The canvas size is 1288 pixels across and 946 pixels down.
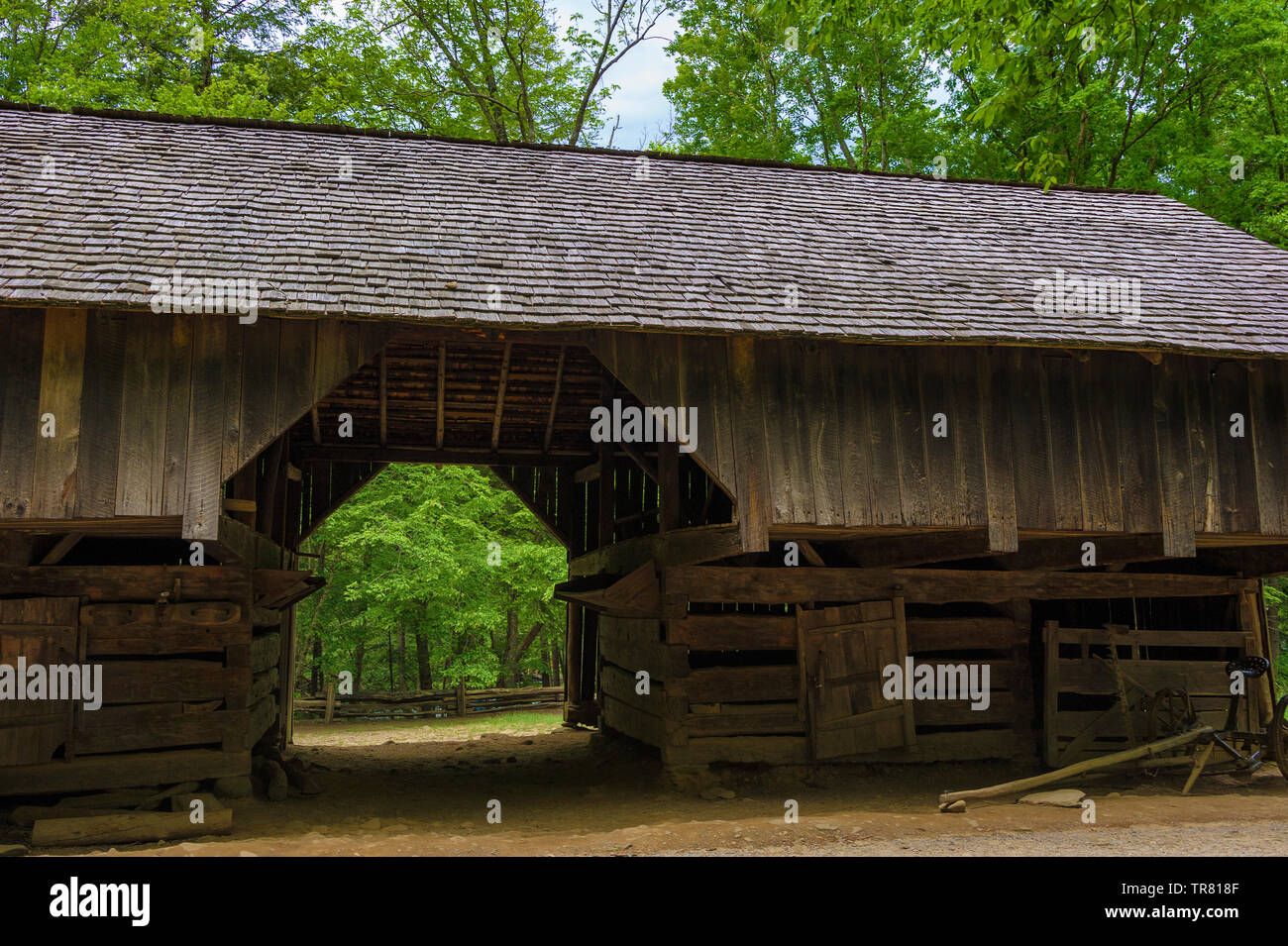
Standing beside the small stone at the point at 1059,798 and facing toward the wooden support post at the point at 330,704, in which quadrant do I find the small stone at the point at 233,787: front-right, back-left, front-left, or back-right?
front-left

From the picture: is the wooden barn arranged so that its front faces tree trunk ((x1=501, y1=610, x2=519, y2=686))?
no

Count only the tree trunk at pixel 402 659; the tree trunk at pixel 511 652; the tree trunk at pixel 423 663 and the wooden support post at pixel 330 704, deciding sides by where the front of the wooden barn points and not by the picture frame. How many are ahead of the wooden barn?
0

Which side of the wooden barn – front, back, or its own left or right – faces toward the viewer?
front

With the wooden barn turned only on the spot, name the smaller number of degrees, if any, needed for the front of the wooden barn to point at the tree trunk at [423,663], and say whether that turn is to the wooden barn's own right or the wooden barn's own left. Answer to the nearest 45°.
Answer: approximately 180°

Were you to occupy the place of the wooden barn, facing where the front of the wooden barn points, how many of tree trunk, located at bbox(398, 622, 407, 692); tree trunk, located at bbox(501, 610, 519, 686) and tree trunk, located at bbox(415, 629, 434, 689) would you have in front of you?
0

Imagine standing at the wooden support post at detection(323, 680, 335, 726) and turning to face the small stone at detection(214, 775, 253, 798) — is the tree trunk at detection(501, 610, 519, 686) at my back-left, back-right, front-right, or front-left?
back-left

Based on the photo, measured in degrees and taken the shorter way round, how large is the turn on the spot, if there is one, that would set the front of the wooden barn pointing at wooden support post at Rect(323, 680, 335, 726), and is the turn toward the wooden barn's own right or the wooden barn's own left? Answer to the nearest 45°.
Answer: approximately 135° to the wooden barn's own right

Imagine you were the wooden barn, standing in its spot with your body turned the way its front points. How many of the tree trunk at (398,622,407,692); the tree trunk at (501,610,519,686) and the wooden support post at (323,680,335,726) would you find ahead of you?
0

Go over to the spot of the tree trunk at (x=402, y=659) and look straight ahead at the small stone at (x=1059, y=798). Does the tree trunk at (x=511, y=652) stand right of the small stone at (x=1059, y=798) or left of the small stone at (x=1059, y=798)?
left

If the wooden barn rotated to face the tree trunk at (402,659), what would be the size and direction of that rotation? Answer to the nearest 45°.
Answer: approximately 180°

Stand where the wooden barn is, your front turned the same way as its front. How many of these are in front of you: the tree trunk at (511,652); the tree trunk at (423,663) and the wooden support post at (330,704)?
0
